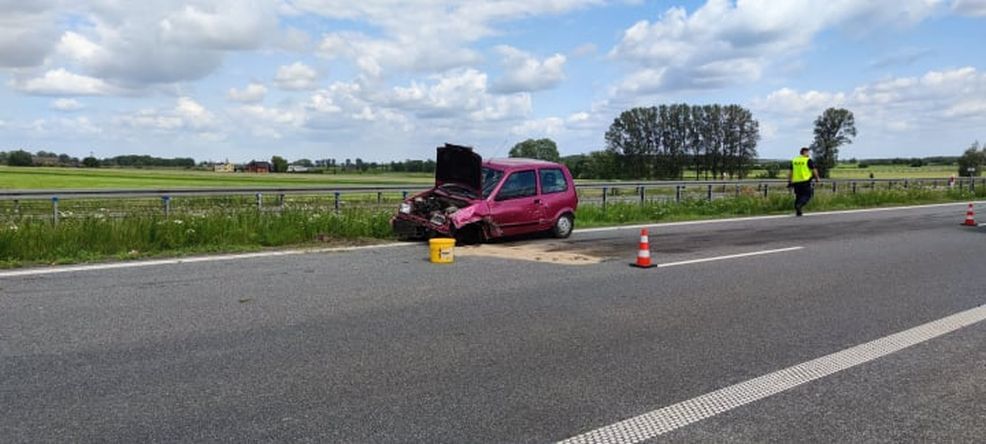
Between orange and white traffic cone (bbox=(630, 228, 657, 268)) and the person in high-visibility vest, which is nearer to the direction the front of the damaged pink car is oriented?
the orange and white traffic cone

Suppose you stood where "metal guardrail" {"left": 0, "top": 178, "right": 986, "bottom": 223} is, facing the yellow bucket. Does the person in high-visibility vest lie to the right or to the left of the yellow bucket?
left

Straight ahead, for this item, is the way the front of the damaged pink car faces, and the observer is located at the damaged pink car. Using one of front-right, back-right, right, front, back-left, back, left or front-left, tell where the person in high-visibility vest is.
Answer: back

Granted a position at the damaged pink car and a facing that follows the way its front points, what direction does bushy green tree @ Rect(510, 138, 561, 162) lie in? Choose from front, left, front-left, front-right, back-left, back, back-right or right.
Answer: back-right

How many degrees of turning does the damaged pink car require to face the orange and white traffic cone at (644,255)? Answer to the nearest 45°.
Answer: approximately 90° to its left

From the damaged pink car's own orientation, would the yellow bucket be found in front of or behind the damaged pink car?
in front

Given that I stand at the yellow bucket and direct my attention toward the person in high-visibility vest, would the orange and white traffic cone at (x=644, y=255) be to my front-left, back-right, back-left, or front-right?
front-right

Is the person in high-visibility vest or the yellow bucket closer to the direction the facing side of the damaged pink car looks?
the yellow bucket

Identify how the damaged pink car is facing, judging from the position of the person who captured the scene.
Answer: facing the viewer and to the left of the viewer

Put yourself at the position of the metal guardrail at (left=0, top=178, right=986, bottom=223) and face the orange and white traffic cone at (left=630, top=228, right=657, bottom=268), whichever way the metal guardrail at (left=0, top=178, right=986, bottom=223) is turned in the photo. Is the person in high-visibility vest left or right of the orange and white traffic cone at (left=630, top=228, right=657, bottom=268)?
left

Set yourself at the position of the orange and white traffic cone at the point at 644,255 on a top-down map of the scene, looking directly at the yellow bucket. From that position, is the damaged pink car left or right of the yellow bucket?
right

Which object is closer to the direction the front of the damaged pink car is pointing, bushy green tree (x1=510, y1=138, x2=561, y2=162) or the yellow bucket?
the yellow bucket
